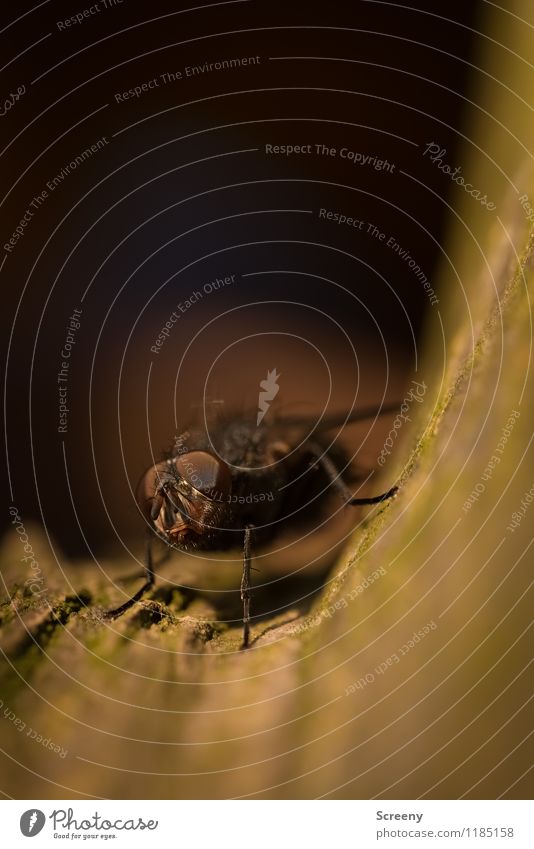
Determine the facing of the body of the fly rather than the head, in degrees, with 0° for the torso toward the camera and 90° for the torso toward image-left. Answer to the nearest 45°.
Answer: approximately 45°
